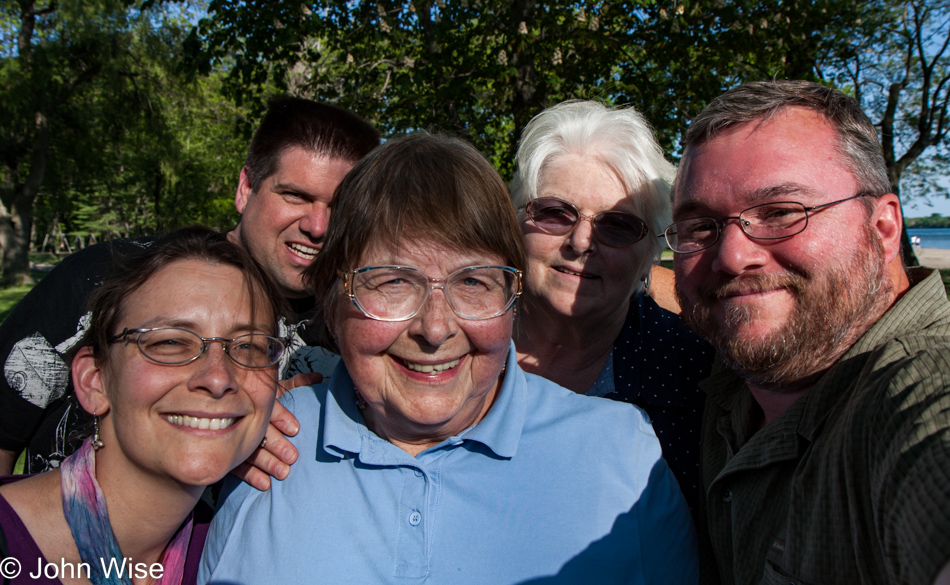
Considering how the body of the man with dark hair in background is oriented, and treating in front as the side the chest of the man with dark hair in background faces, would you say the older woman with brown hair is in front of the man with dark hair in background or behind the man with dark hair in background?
in front

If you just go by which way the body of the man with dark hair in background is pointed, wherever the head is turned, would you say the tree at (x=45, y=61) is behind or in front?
behind

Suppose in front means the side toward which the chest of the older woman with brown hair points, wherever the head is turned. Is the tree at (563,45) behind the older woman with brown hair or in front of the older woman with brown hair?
behind

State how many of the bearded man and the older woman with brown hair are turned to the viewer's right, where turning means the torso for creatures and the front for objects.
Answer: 0

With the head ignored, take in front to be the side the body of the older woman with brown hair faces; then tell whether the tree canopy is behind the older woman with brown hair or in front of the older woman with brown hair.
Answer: behind

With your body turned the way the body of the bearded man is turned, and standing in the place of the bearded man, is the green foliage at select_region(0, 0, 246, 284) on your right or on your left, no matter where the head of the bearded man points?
on your right

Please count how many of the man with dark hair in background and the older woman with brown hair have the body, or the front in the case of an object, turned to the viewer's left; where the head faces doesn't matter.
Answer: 0

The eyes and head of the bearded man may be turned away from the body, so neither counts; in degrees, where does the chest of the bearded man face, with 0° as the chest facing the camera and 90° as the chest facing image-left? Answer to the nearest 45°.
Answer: approximately 45°

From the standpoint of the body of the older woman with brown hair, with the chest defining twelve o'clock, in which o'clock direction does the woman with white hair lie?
The woman with white hair is roughly at 7 o'clock from the older woman with brown hair.
